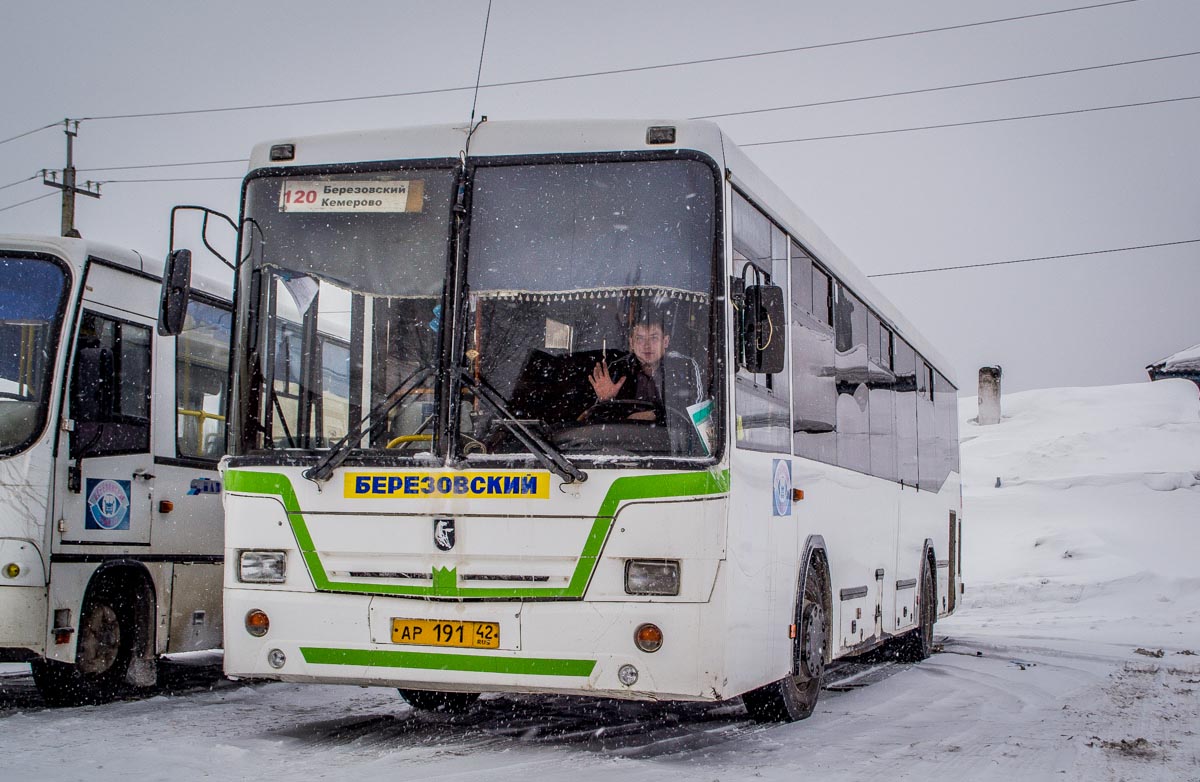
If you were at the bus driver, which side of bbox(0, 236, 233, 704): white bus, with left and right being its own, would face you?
left

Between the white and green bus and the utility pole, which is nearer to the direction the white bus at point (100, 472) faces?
the white and green bus

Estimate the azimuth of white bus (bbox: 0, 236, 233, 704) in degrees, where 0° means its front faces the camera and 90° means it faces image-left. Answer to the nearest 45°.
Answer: approximately 45°

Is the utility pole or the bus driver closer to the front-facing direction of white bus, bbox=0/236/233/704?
the bus driver

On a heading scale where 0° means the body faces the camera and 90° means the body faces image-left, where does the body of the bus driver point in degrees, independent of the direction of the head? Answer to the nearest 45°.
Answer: approximately 0°

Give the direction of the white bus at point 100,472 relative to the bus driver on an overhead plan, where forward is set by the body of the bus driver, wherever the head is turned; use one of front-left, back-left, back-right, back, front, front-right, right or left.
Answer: back-right

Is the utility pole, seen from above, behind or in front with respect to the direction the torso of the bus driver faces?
behind

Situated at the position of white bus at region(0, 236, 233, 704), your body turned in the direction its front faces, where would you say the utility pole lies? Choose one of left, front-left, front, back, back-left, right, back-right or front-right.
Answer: back-right
